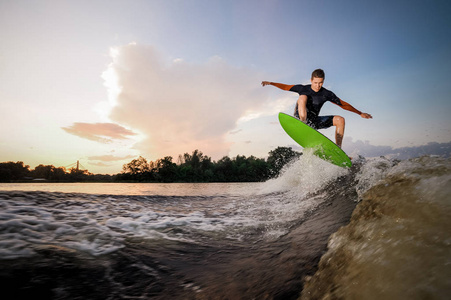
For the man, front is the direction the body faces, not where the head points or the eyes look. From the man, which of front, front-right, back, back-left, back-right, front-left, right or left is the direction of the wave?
front

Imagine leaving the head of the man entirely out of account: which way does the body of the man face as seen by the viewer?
toward the camera
